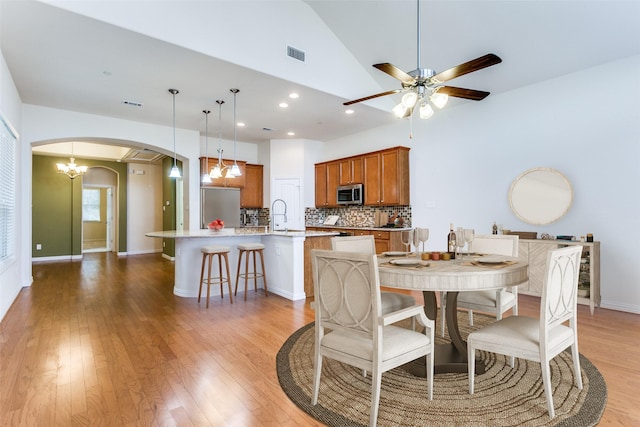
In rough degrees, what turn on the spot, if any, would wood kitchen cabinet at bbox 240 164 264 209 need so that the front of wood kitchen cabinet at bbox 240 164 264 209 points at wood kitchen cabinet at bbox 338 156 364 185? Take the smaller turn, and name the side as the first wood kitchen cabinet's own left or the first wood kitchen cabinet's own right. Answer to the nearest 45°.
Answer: approximately 45° to the first wood kitchen cabinet's own left

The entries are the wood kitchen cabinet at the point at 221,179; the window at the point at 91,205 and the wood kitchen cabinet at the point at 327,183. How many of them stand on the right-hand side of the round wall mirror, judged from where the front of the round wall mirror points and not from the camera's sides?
3

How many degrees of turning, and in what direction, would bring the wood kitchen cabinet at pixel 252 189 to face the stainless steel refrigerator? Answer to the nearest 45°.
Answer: approximately 45° to its right

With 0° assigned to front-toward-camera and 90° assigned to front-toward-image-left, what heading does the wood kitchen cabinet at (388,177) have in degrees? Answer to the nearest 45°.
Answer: approximately 45°

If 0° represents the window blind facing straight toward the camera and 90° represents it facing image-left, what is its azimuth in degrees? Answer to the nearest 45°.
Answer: approximately 270°

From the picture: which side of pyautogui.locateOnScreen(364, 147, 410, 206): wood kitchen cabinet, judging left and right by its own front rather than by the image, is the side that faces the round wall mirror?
left

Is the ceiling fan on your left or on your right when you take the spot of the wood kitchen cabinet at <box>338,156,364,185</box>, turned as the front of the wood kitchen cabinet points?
on your left

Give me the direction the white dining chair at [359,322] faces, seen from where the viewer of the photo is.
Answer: facing away from the viewer and to the right of the viewer
